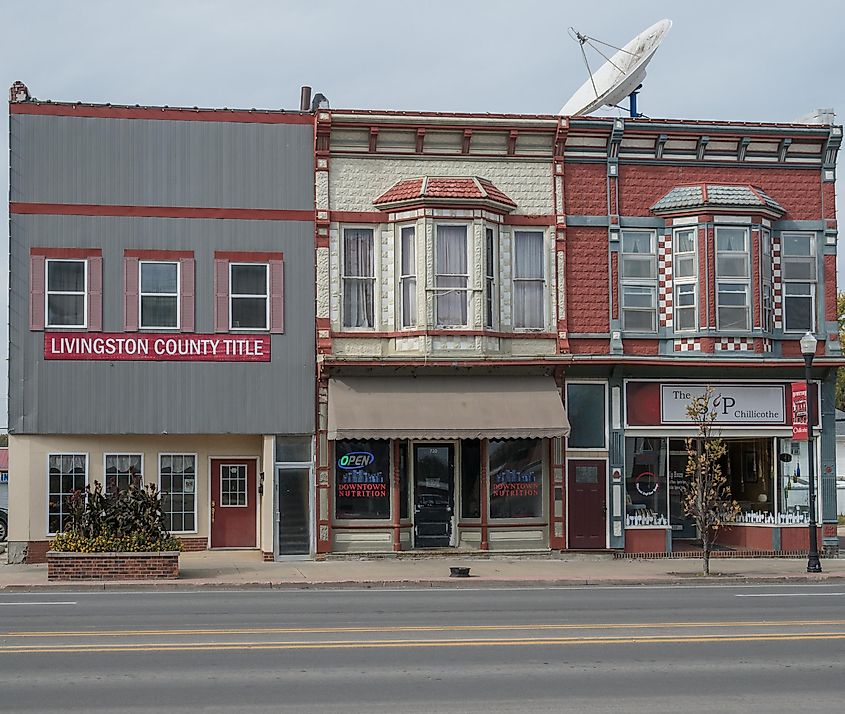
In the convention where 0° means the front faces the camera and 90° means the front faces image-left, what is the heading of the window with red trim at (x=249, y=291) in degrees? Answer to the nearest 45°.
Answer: approximately 0°

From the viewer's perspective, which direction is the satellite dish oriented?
to the viewer's left

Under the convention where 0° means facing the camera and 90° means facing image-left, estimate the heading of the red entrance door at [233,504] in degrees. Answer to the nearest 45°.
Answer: approximately 0°

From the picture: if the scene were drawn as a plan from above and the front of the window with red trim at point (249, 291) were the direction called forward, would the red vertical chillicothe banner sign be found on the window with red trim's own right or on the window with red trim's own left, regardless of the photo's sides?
on the window with red trim's own left

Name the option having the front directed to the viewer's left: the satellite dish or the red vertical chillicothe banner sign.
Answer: the satellite dish

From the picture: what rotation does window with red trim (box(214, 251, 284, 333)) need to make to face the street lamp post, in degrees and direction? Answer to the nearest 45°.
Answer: approximately 90° to its left
